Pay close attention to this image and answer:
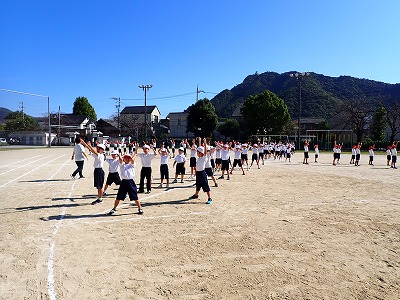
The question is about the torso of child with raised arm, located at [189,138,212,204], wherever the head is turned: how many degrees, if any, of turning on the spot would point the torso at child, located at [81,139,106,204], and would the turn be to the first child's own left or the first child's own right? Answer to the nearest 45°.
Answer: approximately 45° to the first child's own right

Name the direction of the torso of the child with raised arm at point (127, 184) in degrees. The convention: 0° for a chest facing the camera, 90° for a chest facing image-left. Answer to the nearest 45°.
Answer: approximately 0°

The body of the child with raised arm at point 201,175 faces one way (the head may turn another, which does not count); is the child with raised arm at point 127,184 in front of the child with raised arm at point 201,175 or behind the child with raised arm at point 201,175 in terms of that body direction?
in front

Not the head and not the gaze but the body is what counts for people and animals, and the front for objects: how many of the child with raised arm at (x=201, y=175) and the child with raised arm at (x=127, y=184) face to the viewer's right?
0

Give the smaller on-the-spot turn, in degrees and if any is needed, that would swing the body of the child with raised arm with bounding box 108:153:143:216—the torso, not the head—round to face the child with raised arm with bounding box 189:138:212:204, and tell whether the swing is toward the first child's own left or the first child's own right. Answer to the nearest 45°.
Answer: approximately 135° to the first child's own left

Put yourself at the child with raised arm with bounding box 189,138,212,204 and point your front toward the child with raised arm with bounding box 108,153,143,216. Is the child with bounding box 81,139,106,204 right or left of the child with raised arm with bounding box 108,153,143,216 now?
right
